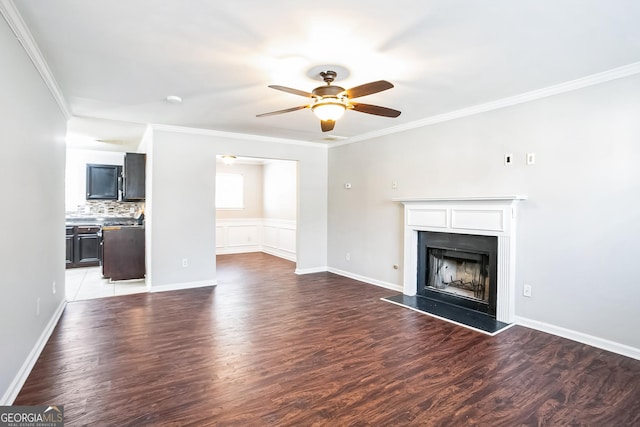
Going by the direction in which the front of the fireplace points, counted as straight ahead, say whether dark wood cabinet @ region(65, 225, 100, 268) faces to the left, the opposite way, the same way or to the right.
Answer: to the left

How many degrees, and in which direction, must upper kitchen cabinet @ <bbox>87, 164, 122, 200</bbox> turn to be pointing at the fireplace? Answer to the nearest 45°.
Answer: approximately 45° to its left

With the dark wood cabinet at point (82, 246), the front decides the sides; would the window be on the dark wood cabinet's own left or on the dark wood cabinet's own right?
on the dark wood cabinet's own left

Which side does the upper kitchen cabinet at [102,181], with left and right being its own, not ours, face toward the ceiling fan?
front

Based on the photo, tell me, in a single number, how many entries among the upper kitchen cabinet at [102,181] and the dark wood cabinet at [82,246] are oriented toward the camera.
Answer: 2

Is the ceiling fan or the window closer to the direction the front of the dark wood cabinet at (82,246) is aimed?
the ceiling fan

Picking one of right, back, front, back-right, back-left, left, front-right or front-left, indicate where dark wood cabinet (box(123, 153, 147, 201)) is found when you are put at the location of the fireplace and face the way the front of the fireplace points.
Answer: front-right

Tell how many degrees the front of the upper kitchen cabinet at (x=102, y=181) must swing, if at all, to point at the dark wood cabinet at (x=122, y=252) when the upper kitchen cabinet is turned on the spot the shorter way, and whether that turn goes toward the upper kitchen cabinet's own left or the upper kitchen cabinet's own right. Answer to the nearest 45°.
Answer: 0° — it already faces it

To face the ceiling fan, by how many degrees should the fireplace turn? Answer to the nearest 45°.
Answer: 0° — it already faces it

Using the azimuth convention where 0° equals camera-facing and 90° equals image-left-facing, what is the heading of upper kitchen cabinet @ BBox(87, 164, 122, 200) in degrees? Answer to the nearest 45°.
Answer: approximately 0°

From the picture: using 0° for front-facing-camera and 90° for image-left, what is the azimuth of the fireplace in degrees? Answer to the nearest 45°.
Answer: approximately 45°

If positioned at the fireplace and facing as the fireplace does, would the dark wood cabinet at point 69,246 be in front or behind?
in front
